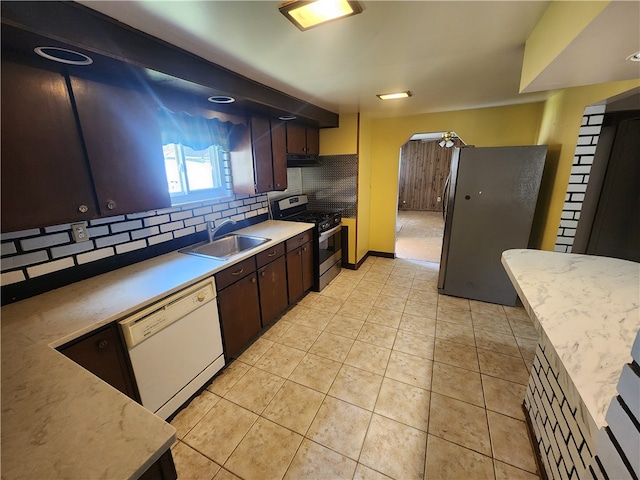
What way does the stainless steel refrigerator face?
to the viewer's left

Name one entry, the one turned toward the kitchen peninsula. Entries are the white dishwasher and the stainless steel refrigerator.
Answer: the white dishwasher

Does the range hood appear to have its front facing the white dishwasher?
no

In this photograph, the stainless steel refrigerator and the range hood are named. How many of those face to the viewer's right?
1

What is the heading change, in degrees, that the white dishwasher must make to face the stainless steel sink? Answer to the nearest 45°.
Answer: approximately 90° to its left

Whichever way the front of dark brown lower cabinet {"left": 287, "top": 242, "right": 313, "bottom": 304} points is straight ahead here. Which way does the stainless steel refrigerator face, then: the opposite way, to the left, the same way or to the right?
the opposite way

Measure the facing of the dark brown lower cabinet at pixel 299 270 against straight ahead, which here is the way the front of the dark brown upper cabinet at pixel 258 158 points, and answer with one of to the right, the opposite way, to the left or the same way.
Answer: the same way

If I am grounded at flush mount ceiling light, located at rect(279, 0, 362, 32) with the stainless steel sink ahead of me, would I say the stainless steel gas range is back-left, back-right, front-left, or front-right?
front-right

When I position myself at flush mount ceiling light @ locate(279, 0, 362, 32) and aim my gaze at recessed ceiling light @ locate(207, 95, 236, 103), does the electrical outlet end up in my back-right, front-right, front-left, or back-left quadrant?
front-left

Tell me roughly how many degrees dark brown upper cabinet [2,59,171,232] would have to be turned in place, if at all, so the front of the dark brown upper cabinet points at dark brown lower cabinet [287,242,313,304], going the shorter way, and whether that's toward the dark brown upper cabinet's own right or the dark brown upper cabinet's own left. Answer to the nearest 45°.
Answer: approximately 45° to the dark brown upper cabinet's own left

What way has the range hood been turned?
to the viewer's right

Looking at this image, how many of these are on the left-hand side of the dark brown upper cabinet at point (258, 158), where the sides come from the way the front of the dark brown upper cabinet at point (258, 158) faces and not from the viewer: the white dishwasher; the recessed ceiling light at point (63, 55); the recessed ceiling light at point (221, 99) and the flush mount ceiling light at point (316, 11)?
0

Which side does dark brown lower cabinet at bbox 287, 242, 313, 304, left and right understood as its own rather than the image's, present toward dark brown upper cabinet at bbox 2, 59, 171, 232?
right

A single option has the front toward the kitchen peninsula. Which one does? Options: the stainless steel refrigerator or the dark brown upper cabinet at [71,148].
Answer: the dark brown upper cabinet

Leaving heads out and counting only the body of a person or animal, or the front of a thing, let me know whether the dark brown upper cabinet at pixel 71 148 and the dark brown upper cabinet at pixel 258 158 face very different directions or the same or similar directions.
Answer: same or similar directions

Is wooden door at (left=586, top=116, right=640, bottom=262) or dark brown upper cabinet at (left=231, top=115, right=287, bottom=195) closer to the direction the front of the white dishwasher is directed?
the wooden door

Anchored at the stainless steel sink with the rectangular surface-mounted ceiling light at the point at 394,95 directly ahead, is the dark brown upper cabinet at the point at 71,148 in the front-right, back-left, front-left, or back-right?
back-right

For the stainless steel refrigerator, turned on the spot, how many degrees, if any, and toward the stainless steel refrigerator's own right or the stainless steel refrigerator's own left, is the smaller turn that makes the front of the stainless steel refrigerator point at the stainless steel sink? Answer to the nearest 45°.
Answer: approximately 45° to the stainless steel refrigerator's own left

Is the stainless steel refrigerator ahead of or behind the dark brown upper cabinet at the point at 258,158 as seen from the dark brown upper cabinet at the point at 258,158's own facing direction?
ahead
